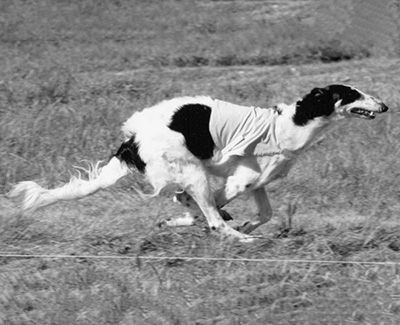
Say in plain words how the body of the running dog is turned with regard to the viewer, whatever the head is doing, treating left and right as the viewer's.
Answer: facing to the right of the viewer
